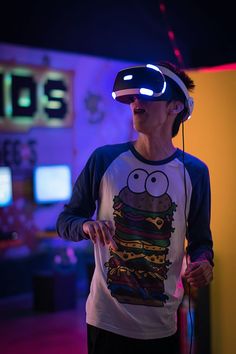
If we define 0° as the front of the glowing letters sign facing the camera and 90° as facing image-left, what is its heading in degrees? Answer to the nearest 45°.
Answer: approximately 315°
